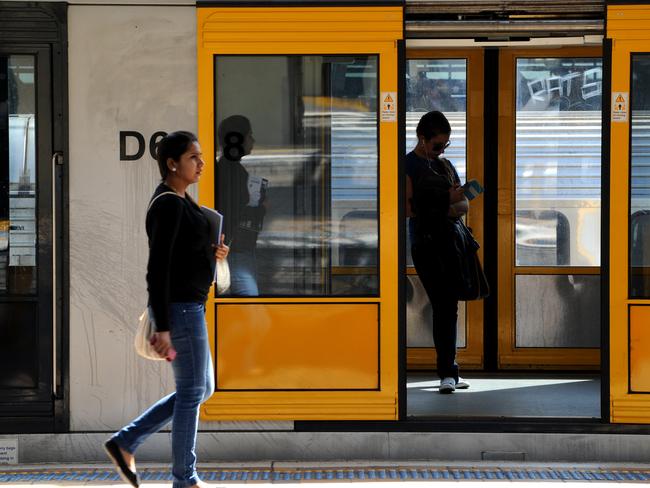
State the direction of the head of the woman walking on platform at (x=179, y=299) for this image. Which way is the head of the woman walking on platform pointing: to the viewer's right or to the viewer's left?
to the viewer's right

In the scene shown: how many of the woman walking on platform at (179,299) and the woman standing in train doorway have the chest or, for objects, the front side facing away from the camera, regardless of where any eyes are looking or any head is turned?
0

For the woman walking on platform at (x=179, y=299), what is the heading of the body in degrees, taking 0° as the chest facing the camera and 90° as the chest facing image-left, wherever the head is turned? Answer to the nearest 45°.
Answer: approximately 270°

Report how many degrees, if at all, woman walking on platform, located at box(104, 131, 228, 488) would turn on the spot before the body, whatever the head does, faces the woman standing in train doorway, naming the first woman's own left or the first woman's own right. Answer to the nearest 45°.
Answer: approximately 45° to the first woman's own left
